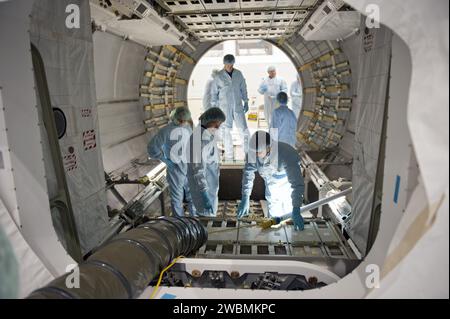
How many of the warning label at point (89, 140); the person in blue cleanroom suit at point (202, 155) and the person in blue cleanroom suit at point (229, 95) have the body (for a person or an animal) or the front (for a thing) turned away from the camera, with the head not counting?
0

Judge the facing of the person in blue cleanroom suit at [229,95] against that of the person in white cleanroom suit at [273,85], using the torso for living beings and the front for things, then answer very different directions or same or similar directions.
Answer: same or similar directions

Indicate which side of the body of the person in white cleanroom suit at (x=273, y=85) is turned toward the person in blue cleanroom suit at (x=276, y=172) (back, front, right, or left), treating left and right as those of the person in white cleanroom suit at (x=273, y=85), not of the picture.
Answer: front

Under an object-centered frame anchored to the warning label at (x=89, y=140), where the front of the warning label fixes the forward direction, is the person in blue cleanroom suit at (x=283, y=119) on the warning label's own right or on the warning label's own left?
on the warning label's own left

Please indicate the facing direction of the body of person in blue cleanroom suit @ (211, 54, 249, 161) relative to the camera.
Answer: toward the camera

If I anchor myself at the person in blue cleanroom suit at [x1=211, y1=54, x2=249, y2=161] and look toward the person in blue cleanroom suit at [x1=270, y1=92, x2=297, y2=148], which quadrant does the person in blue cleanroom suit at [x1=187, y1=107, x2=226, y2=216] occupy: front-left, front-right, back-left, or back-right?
back-right

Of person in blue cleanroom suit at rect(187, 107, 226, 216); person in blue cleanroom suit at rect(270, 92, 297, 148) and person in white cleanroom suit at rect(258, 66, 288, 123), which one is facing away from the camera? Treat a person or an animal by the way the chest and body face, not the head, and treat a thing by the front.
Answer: person in blue cleanroom suit at rect(270, 92, 297, 148)

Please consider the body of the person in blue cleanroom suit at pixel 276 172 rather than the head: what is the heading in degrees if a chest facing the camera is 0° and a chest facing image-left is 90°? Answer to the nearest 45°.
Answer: approximately 45°

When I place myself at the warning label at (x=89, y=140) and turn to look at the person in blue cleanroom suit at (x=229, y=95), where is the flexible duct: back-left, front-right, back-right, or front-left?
back-right

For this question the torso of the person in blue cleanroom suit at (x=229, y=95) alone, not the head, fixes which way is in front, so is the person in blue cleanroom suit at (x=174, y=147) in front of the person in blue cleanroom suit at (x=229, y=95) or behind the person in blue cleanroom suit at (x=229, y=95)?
in front

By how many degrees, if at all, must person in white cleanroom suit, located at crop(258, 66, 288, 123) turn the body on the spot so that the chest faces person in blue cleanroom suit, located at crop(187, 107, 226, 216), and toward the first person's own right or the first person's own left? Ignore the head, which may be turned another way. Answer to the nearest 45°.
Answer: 0° — they already face them

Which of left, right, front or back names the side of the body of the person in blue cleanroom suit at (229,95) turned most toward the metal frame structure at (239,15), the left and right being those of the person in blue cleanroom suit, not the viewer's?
front

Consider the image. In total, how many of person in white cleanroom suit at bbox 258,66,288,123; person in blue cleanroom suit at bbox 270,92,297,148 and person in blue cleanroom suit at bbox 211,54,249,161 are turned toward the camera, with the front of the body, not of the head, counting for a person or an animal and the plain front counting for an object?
2

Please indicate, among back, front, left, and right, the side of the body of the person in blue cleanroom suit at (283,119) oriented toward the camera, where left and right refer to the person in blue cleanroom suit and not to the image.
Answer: back

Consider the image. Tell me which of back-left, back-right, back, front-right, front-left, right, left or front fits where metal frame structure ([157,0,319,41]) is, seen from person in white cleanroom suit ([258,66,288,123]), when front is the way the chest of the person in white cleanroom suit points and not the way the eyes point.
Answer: front
